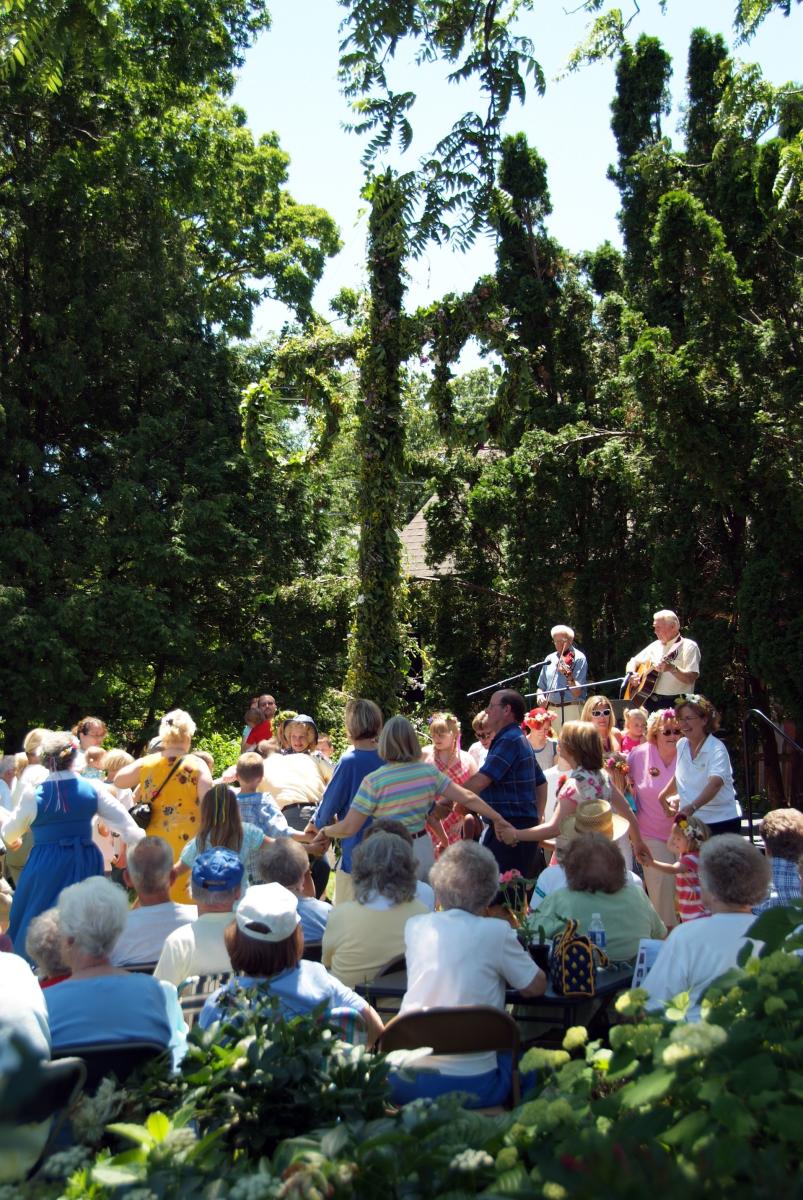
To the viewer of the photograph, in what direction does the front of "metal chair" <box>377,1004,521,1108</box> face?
facing away from the viewer

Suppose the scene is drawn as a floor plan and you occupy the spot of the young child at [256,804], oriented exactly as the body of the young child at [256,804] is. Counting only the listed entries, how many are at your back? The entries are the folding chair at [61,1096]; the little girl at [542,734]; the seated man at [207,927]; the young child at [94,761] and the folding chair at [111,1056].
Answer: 3

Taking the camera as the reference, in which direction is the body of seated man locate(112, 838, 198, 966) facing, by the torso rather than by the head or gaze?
away from the camera

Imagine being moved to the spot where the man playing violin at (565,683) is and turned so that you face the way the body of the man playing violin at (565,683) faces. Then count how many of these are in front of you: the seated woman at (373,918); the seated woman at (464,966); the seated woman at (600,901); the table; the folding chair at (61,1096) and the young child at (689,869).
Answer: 6

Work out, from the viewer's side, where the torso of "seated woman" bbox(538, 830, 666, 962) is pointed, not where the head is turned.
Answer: away from the camera

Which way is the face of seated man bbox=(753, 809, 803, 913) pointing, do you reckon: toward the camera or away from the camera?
away from the camera

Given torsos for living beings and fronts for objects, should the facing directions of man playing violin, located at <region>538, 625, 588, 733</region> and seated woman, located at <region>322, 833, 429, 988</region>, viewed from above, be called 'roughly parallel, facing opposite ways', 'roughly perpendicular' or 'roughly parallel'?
roughly parallel, facing opposite ways

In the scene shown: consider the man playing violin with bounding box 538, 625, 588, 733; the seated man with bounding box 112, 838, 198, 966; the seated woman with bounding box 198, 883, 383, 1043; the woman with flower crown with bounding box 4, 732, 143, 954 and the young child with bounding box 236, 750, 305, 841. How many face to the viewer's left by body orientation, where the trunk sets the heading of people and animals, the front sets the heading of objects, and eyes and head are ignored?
0

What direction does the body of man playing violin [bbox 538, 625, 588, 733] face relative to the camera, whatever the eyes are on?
toward the camera

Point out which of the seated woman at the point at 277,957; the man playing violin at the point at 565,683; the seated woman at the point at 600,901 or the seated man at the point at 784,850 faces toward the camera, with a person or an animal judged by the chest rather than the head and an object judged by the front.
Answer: the man playing violin

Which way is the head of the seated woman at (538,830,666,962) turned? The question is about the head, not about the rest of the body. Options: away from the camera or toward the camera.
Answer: away from the camera

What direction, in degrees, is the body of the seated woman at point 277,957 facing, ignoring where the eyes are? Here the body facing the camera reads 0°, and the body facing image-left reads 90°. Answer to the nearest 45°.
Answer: approximately 180°

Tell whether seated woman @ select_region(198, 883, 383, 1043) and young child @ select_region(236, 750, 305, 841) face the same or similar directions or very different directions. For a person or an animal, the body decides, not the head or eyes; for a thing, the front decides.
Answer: same or similar directions

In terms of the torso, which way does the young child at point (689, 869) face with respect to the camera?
to the viewer's left

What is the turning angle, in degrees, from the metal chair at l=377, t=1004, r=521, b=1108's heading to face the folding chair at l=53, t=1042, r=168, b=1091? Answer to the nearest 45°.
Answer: approximately 90° to its left

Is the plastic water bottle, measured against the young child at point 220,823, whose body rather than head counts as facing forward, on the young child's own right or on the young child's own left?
on the young child's own right

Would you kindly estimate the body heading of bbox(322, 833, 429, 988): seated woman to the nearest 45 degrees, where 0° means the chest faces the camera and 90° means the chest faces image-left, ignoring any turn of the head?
approximately 180°
